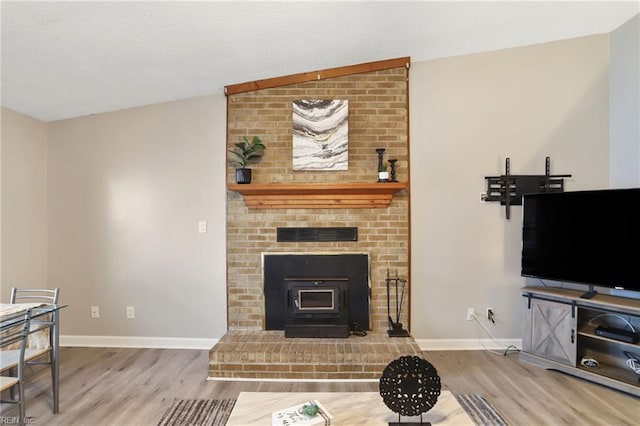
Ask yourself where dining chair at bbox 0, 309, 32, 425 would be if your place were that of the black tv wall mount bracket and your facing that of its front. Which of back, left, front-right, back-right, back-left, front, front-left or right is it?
front-right

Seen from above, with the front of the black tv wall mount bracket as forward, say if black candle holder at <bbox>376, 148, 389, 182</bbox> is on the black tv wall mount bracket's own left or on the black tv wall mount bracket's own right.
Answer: on the black tv wall mount bracket's own right

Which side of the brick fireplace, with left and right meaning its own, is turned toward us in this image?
front

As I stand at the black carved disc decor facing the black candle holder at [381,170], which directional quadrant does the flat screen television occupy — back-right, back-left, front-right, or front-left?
front-right

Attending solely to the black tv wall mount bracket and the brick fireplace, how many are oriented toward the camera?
2

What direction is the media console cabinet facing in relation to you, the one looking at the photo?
facing the viewer and to the left of the viewer

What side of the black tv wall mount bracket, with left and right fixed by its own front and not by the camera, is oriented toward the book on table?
front

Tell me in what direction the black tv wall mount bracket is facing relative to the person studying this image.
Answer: facing the viewer
